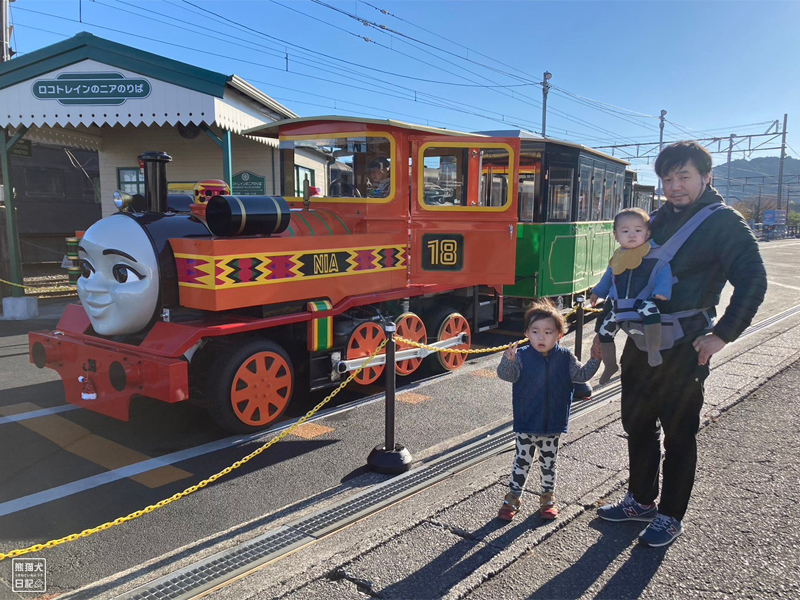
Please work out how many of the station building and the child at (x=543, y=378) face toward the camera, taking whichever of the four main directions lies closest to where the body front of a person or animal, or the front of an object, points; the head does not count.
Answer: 2

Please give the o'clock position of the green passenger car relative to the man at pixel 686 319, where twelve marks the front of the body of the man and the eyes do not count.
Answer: The green passenger car is roughly at 4 o'clock from the man.

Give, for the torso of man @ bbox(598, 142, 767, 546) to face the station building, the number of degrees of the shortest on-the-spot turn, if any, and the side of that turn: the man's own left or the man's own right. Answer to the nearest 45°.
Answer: approximately 90° to the man's own right

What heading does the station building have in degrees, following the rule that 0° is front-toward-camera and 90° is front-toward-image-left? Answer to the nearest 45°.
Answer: approximately 0°

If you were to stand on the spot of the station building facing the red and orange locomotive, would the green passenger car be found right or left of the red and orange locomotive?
left

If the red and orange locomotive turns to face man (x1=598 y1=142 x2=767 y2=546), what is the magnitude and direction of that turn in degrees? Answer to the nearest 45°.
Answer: approximately 90° to its left

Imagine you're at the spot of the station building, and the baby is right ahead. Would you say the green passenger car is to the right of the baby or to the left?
left

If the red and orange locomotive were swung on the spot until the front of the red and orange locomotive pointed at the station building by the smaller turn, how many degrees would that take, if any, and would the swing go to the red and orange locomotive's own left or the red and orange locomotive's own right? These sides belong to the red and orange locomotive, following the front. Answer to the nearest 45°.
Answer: approximately 90° to the red and orange locomotive's own right
